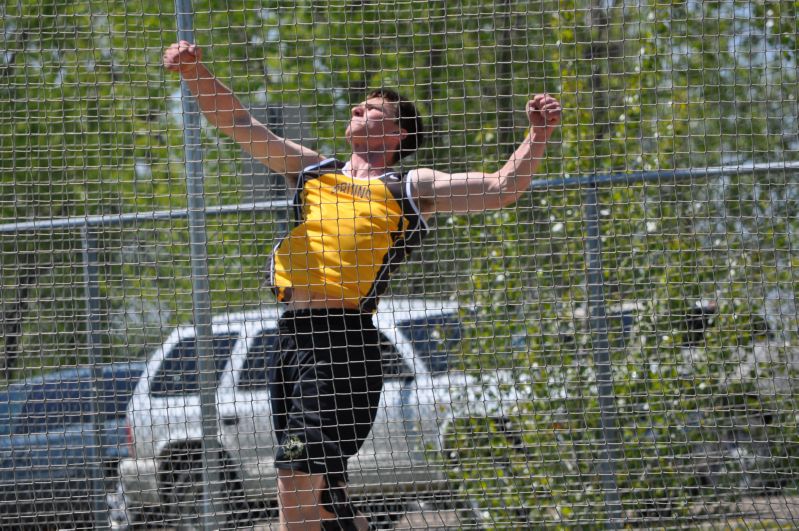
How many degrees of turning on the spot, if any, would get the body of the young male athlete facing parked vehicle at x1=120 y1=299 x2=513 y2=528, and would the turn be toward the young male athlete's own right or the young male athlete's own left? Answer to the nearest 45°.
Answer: approximately 135° to the young male athlete's own right

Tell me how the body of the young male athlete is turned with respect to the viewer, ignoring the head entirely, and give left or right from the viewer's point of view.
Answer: facing the viewer and to the left of the viewer

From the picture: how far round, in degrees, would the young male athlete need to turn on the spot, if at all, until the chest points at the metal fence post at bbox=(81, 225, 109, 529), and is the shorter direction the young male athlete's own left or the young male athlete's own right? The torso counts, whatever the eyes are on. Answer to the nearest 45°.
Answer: approximately 90° to the young male athlete's own right

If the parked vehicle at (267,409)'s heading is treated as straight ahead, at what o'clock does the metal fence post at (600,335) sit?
The metal fence post is roughly at 1 o'clock from the parked vehicle.

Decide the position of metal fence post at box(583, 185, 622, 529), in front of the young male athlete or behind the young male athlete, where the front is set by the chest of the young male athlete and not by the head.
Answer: behind

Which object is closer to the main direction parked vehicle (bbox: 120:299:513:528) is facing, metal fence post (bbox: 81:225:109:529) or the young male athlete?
the young male athlete

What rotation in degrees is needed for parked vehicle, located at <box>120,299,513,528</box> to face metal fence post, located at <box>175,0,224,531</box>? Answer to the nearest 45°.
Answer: approximately 90° to its right

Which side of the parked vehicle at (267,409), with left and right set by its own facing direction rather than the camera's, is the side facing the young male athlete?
right

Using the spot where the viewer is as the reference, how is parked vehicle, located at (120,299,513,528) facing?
facing to the right of the viewer
